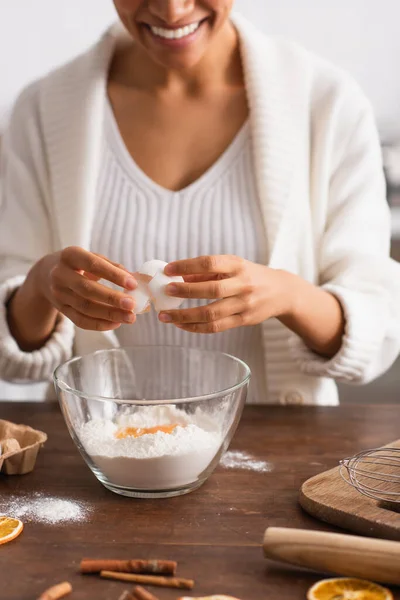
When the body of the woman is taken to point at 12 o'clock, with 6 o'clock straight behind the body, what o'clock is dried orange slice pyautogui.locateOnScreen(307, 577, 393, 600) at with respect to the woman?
The dried orange slice is roughly at 12 o'clock from the woman.

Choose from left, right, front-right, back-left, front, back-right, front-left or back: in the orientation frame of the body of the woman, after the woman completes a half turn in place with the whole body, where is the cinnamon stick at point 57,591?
back

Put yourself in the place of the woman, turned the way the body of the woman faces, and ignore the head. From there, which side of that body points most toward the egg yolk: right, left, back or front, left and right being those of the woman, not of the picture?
front

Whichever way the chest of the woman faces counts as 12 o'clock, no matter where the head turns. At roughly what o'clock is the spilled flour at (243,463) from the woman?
The spilled flour is roughly at 12 o'clock from the woman.

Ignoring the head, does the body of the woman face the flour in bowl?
yes

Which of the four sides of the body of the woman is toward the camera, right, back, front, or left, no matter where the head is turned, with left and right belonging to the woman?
front

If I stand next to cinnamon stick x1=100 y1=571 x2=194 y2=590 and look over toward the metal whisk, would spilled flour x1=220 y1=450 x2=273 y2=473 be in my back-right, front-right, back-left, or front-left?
front-left

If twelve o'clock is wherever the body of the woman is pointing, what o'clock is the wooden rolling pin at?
The wooden rolling pin is roughly at 12 o'clock from the woman.

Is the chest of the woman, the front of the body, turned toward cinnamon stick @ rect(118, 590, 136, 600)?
yes

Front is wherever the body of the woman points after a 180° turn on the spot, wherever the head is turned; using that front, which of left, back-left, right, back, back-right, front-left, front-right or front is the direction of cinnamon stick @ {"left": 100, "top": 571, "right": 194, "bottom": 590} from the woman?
back

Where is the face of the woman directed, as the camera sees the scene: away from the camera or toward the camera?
toward the camera
